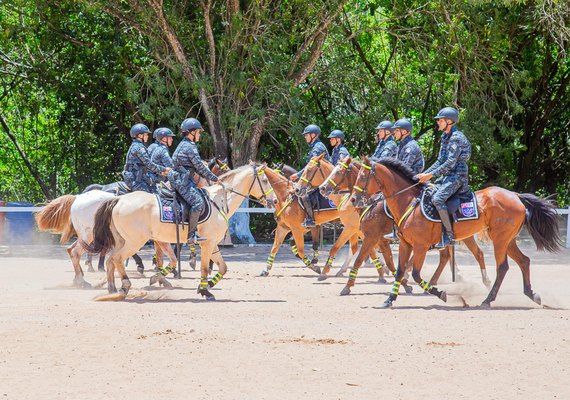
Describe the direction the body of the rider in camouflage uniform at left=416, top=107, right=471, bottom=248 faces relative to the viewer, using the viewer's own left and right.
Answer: facing to the left of the viewer

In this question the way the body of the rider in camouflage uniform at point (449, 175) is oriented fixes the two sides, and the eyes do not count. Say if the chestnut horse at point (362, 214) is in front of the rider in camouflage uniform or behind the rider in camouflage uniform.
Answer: in front

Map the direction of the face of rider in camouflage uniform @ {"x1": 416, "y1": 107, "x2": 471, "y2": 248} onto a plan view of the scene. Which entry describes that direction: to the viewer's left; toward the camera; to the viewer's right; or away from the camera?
to the viewer's left

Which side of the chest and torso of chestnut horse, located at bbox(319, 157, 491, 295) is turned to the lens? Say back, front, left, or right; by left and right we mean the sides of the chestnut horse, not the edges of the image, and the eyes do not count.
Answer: left

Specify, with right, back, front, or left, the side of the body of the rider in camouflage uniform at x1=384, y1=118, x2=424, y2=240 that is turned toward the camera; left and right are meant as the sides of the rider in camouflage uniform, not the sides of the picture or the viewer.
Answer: left

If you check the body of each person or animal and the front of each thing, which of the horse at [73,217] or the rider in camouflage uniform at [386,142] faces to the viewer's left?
the rider in camouflage uniform

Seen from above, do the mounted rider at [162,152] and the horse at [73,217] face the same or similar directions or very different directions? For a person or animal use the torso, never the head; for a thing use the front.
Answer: same or similar directions

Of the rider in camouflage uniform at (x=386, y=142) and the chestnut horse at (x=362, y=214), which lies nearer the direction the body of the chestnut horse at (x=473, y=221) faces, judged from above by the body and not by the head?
the chestnut horse

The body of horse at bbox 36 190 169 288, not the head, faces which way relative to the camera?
to the viewer's right

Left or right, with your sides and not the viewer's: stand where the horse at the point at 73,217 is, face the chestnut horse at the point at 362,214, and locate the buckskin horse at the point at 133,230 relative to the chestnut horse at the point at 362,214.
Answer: right

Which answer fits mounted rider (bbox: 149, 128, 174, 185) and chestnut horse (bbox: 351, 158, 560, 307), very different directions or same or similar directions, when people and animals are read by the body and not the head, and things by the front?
very different directions

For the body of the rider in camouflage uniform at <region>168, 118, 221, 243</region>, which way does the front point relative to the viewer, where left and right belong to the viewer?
facing to the right of the viewer

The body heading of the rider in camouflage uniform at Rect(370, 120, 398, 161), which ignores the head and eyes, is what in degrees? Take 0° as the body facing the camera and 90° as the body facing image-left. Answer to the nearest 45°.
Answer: approximately 90°
